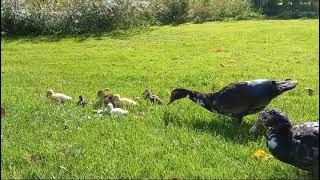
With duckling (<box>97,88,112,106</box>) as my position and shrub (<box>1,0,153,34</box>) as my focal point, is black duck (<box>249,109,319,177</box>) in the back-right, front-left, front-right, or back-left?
back-right

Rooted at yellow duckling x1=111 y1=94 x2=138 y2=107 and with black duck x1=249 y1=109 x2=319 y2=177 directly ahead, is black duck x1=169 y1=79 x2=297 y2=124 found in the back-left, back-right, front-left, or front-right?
front-left

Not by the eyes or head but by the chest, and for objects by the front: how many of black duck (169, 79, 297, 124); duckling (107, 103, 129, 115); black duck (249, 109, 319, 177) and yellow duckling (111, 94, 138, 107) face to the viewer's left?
4

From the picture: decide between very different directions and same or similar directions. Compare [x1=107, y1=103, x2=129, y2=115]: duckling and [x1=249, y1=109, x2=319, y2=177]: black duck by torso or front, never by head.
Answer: same or similar directions

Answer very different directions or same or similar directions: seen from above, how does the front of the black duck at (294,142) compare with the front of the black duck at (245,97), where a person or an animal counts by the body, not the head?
same or similar directions

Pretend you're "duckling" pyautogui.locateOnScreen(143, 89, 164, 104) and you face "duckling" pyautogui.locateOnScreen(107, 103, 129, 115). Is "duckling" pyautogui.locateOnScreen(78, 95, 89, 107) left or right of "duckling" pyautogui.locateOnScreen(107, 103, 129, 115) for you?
right

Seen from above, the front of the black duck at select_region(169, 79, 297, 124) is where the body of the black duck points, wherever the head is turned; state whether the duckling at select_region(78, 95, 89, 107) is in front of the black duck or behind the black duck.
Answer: in front

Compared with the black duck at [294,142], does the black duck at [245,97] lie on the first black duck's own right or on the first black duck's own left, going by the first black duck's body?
on the first black duck's own right

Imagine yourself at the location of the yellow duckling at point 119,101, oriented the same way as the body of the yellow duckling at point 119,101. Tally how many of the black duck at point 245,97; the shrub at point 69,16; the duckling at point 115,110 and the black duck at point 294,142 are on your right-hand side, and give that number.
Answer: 1

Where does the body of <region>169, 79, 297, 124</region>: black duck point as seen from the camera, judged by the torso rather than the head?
to the viewer's left

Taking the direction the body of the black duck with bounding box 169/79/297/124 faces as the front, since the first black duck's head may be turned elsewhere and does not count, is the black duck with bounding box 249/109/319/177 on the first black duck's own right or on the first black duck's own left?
on the first black duck's own left

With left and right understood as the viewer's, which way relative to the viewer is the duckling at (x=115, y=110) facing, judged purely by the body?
facing to the left of the viewer

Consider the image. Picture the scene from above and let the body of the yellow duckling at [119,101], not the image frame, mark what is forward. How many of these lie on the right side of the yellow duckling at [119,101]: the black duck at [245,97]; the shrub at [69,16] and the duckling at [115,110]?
1

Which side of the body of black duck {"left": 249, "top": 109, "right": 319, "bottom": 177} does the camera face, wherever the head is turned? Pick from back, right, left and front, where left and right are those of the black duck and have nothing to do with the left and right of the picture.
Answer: left

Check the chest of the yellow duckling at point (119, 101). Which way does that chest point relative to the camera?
to the viewer's left
